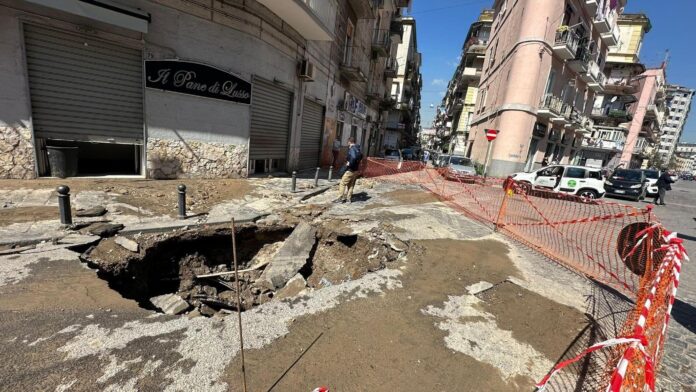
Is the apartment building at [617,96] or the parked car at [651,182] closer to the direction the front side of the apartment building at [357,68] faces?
the parked car

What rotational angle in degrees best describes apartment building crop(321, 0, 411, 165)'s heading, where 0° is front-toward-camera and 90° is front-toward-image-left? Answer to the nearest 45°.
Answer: approximately 315°

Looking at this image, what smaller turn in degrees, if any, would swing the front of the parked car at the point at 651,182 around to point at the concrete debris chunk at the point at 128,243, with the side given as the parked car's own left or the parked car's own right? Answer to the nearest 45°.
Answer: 0° — it already faces it

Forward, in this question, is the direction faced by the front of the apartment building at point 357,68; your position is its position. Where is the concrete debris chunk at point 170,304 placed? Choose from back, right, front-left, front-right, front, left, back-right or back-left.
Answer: front-right

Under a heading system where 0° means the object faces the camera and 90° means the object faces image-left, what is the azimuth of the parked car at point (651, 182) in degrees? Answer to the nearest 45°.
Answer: approximately 0°

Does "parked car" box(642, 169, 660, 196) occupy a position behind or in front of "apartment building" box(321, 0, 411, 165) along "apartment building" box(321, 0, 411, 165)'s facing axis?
in front

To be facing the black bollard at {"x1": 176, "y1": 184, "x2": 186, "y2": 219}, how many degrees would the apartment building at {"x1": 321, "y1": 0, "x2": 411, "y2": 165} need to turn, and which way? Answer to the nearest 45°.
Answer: approximately 45° to its right

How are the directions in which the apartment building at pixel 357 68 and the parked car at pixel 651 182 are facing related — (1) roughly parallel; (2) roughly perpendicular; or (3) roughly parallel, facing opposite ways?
roughly perpendicular
